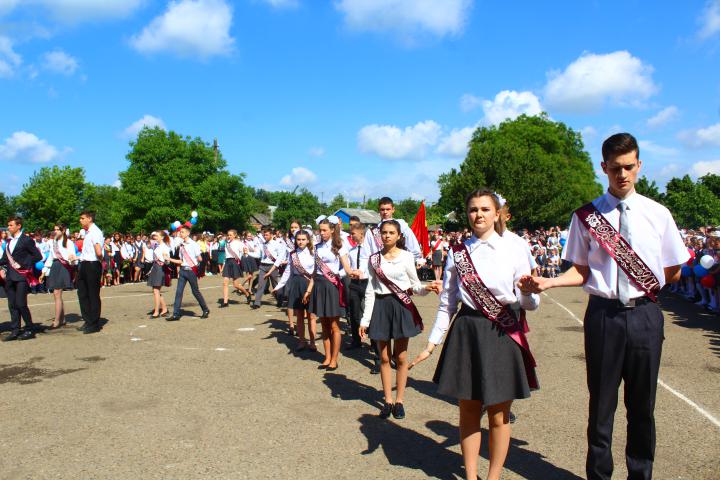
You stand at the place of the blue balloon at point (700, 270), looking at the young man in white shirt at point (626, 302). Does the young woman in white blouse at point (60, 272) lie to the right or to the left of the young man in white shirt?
right

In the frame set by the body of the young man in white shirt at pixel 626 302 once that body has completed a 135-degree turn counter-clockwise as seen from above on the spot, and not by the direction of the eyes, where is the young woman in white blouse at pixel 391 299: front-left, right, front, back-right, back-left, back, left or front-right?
left

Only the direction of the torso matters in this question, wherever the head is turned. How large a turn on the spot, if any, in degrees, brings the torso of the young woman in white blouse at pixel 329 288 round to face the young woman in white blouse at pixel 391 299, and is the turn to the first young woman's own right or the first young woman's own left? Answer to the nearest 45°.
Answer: approximately 45° to the first young woman's own left

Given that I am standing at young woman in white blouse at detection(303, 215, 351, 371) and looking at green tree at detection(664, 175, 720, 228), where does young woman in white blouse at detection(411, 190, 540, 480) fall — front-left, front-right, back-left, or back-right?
back-right

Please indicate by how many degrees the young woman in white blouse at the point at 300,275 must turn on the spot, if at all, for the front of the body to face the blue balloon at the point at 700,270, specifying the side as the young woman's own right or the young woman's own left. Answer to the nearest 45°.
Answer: approximately 90° to the young woman's own left

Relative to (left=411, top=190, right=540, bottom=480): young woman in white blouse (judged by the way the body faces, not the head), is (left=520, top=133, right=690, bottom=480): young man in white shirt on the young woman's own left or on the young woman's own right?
on the young woman's own left

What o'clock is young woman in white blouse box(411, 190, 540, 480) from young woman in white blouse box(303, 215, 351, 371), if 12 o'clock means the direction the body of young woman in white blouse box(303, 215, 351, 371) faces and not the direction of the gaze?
young woman in white blouse box(411, 190, 540, 480) is roughly at 10 o'clock from young woman in white blouse box(303, 215, 351, 371).

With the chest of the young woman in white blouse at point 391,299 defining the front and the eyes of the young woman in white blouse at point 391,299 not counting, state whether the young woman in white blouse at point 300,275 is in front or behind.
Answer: behind

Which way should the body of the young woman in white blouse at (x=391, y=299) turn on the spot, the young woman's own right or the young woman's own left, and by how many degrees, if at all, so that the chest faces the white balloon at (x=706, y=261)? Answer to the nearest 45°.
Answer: approximately 135° to the young woman's own left
